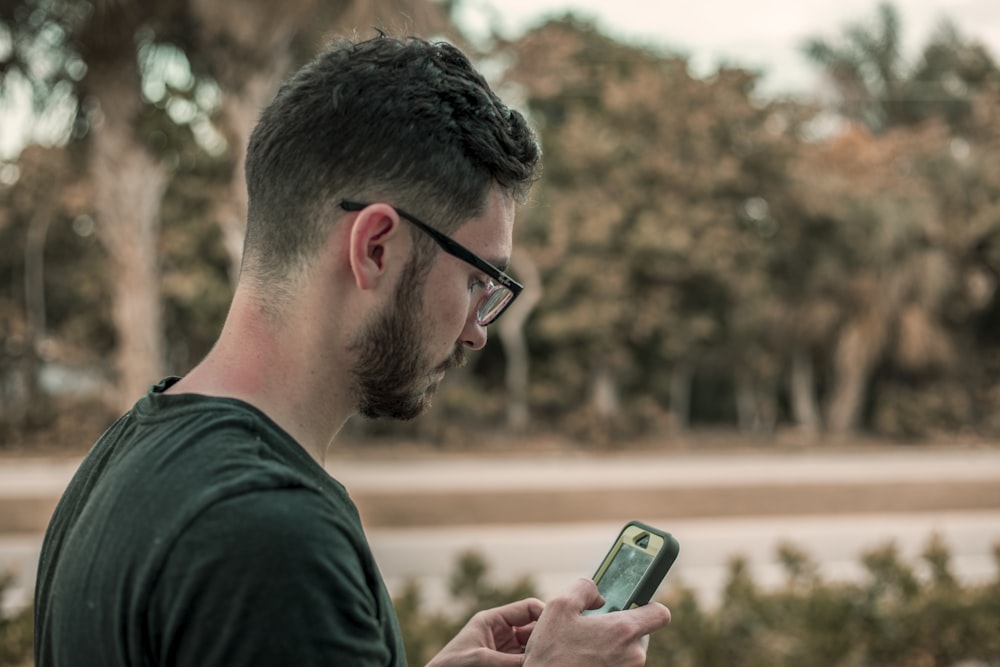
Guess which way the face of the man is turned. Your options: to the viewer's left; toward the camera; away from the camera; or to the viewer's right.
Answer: to the viewer's right

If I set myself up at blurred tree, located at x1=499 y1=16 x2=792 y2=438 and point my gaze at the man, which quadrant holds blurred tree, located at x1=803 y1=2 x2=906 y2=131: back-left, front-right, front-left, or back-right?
back-left

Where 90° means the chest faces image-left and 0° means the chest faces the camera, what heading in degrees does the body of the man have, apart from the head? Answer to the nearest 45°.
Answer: approximately 225°

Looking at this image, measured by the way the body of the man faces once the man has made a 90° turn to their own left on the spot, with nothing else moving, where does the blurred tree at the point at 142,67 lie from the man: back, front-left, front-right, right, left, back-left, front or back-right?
front-right

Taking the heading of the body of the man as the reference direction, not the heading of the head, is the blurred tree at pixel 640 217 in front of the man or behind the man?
in front

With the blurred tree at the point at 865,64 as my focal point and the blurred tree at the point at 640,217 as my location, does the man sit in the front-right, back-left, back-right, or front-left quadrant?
back-right

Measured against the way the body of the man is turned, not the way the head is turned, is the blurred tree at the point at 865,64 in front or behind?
in front
